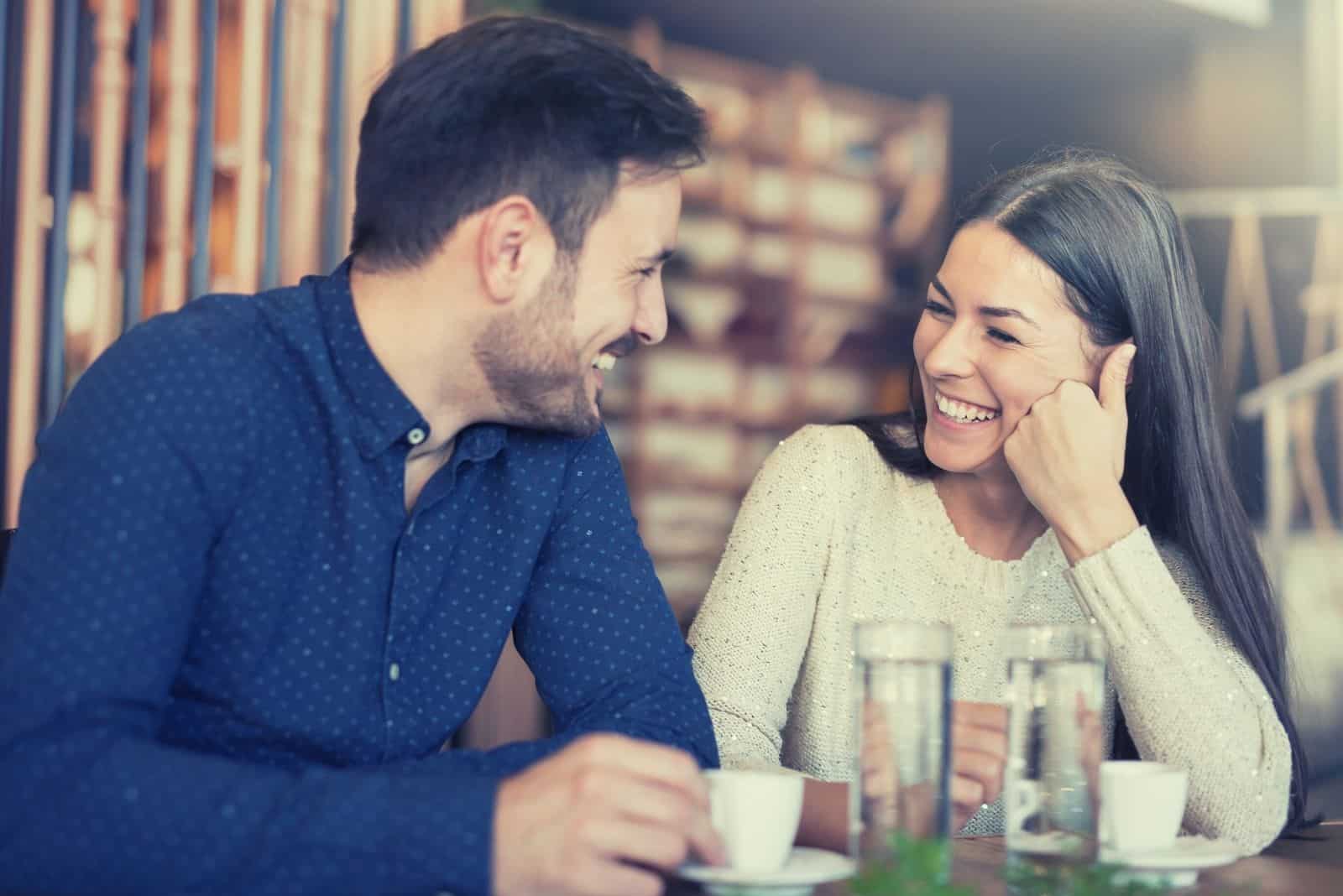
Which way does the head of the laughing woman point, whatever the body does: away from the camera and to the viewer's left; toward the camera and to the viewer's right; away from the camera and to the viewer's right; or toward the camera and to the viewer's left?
toward the camera and to the viewer's left

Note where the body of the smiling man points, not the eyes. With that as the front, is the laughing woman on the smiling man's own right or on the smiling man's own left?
on the smiling man's own left

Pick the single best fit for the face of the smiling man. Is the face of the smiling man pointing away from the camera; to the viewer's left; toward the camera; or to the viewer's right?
to the viewer's right

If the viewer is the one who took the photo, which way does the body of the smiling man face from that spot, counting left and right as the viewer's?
facing the viewer and to the right of the viewer
